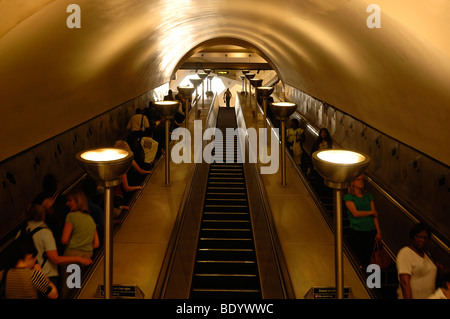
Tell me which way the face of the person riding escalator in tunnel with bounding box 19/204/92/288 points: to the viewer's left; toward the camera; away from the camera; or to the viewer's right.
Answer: away from the camera

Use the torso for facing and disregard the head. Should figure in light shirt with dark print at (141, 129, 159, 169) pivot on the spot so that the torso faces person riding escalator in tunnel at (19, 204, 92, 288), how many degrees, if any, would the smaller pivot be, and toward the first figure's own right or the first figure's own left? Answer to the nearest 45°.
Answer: approximately 180°

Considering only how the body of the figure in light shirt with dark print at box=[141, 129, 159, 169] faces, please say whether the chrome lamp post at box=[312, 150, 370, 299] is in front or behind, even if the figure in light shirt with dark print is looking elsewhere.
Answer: behind

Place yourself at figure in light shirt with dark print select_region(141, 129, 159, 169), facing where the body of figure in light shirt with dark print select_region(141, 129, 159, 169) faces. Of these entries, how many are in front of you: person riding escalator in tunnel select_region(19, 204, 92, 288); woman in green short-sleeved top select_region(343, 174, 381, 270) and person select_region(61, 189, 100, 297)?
0

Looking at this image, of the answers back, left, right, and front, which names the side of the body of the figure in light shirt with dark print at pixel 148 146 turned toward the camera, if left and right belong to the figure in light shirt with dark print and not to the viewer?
back

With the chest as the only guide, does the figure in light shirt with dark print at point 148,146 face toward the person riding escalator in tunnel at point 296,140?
no

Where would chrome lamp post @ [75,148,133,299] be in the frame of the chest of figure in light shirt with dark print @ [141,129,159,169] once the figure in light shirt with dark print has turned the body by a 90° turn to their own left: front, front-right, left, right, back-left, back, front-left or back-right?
left

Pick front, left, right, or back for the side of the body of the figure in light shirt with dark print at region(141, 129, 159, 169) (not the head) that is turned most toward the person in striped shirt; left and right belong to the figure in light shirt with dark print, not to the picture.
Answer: back

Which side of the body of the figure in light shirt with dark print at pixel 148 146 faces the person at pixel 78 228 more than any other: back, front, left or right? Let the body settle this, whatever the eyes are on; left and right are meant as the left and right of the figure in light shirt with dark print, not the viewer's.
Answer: back
